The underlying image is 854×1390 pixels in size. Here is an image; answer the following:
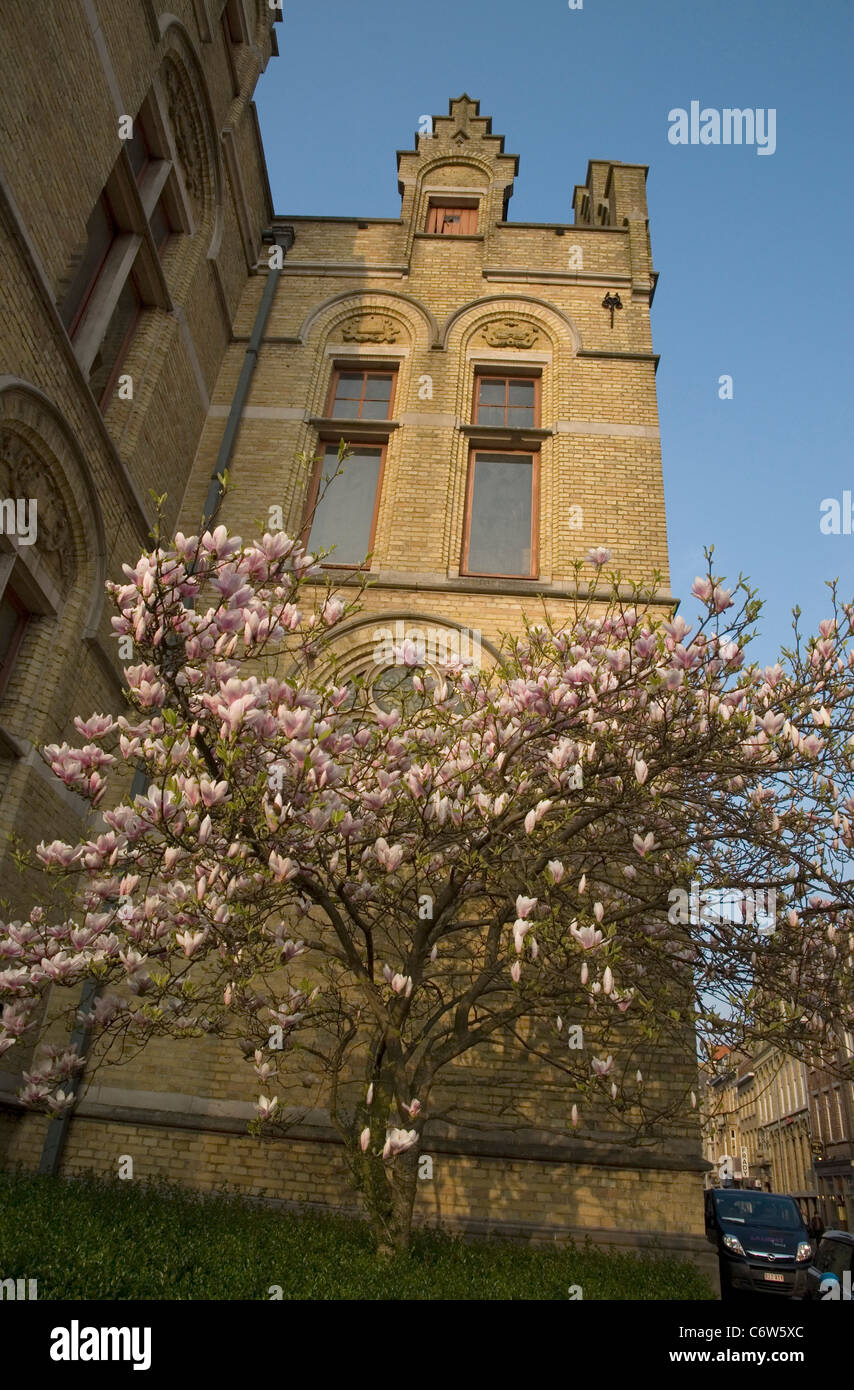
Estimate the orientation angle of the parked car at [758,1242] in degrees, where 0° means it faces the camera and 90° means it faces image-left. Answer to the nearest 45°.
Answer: approximately 0°

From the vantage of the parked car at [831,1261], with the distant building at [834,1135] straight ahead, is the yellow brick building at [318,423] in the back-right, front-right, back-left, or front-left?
back-left

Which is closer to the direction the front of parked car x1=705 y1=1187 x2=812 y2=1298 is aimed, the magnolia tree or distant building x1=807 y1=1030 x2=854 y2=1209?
the magnolia tree

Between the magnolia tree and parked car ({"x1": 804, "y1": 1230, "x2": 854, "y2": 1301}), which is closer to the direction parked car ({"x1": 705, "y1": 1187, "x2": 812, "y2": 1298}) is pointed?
the magnolia tree

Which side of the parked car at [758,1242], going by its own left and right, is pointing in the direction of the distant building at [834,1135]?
back

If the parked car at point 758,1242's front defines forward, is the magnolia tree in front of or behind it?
in front

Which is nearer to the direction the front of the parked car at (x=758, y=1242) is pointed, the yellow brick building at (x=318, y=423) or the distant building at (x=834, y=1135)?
the yellow brick building

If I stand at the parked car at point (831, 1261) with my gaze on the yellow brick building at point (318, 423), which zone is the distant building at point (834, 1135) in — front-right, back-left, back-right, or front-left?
back-right

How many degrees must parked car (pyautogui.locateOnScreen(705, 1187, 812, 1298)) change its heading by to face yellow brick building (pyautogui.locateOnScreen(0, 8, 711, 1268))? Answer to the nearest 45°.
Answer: approximately 45° to its right

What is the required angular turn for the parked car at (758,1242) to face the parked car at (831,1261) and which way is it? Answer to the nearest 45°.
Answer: approximately 90° to its left
